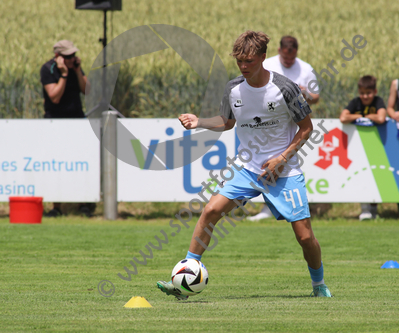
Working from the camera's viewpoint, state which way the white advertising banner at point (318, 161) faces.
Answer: facing the viewer

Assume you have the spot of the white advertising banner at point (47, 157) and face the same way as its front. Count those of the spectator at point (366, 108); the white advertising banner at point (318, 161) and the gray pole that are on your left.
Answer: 3

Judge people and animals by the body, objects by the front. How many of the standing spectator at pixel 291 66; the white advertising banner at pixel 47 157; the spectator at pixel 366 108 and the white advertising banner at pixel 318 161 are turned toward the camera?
4

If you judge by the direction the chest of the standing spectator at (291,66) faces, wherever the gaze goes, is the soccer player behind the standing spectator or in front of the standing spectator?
in front

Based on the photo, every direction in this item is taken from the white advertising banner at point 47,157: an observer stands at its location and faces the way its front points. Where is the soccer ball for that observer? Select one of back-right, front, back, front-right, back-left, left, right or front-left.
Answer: front

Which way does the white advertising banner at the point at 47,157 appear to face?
toward the camera

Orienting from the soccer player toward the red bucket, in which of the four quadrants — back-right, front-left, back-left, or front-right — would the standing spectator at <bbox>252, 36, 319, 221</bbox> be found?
front-right

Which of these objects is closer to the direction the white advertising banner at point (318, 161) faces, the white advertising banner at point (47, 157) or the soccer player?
the soccer player

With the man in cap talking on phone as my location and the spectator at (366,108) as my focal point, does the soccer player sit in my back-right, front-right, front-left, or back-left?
front-right

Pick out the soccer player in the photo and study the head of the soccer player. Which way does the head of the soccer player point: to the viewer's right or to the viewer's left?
to the viewer's left

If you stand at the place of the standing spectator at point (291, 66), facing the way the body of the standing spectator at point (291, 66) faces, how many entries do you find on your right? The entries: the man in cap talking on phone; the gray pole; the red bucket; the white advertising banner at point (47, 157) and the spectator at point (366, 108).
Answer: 4

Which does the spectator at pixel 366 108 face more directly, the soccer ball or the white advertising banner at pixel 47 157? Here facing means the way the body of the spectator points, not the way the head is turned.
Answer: the soccer ball

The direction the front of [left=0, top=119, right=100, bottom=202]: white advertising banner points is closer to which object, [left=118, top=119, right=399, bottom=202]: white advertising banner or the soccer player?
the soccer player
